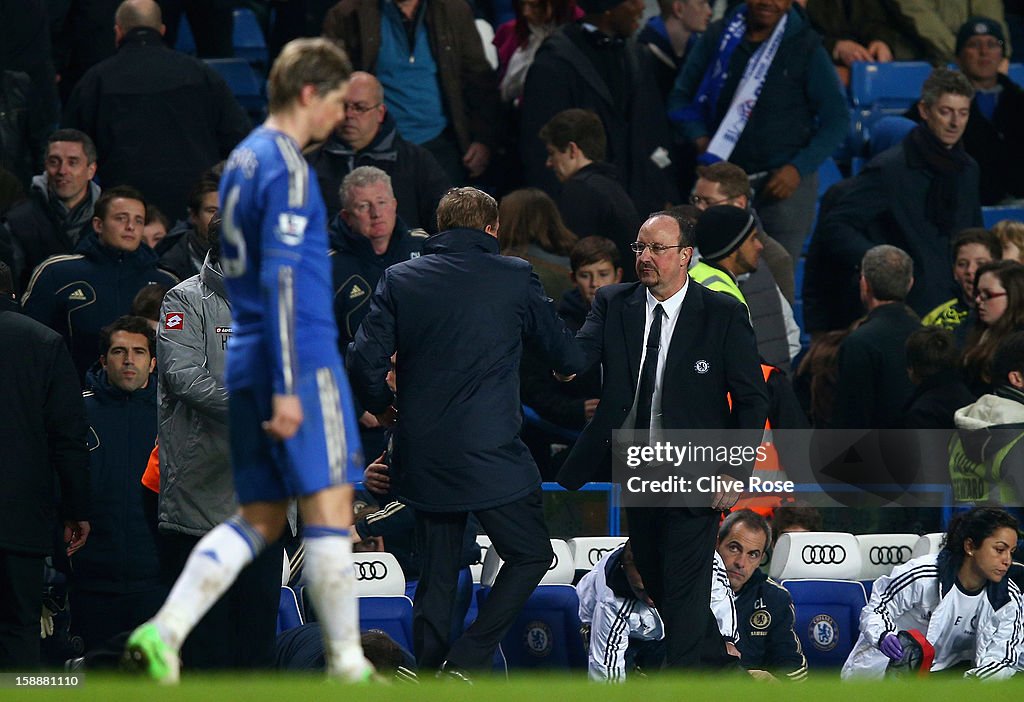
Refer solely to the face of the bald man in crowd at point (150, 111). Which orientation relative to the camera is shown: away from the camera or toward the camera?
away from the camera

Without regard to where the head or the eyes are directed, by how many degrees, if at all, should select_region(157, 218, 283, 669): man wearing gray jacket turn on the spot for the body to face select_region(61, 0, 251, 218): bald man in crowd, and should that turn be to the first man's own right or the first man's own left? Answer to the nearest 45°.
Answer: approximately 135° to the first man's own left

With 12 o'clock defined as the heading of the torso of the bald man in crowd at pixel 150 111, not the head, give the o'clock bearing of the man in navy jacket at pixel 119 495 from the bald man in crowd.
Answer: The man in navy jacket is roughly at 6 o'clock from the bald man in crowd.

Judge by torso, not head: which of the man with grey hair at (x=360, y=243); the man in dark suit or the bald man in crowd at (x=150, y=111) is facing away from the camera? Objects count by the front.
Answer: the bald man in crowd

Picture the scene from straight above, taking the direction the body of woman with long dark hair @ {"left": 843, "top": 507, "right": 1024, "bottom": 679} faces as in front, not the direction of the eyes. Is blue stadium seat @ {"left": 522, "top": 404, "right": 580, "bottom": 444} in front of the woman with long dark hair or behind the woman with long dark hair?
behind

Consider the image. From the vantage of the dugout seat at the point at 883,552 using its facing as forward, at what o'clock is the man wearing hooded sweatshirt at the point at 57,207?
The man wearing hooded sweatshirt is roughly at 3 o'clock from the dugout seat.

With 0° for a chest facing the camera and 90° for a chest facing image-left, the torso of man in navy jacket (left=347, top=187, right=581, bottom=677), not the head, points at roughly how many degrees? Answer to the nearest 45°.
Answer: approximately 225°

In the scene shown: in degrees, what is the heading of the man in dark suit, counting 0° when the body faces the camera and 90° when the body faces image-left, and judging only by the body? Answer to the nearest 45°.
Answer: approximately 45°

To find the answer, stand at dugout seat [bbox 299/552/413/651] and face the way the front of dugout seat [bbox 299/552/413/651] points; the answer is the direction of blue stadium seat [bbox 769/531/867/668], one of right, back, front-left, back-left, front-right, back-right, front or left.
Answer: left

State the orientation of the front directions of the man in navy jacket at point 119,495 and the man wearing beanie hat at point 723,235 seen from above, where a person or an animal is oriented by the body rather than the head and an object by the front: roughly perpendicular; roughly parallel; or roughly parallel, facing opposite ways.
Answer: roughly perpendicular

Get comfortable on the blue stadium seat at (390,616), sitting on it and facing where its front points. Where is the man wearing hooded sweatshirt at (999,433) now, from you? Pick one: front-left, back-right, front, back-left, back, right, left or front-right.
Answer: left
